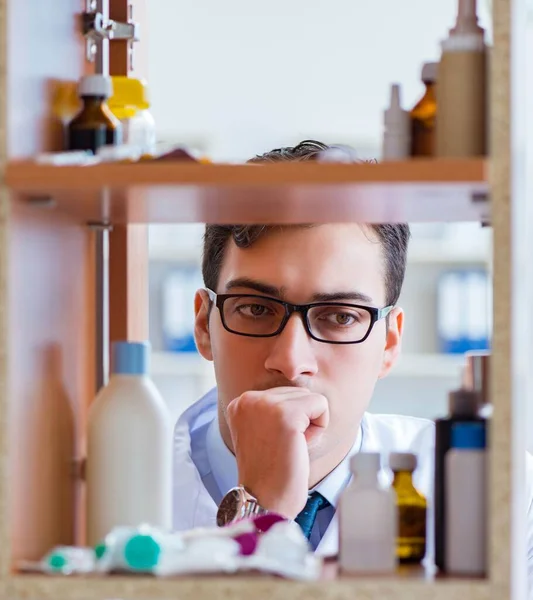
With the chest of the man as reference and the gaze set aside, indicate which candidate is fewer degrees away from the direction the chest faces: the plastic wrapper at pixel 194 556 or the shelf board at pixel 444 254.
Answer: the plastic wrapper

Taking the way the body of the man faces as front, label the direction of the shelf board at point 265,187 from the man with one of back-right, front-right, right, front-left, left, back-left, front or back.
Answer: front

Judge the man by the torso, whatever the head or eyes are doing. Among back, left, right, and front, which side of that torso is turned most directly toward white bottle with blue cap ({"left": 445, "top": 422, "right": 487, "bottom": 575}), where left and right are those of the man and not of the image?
front

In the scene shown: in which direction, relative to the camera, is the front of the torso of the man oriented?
toward the camera

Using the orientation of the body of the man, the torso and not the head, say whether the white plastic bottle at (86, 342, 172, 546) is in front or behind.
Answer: in front

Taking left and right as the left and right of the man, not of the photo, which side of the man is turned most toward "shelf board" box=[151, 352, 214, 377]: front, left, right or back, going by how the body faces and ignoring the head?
back

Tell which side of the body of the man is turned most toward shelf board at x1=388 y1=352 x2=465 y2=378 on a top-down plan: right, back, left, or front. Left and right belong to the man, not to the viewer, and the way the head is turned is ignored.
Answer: back

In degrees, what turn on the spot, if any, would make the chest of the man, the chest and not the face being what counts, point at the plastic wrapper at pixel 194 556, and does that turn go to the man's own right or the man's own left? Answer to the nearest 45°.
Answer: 0° — they already face it

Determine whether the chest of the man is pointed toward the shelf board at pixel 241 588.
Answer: yes
